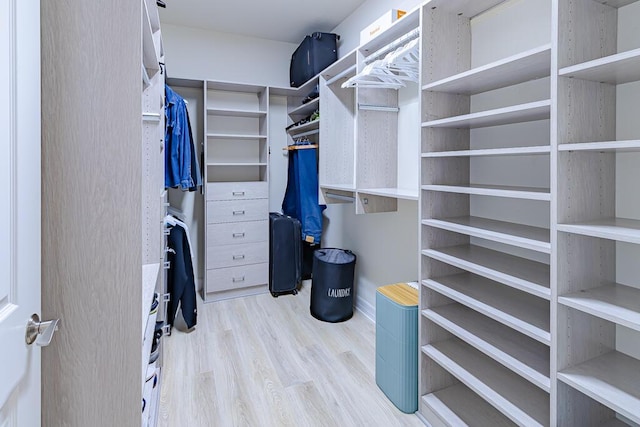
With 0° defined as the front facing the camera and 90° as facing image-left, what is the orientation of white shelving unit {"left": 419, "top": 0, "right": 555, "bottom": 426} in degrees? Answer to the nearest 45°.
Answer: approximately 45°

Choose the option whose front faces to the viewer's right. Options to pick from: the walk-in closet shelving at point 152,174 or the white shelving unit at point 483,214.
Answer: the walk-in closet shelving

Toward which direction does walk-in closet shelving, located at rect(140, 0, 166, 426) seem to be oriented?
to the viewer's right

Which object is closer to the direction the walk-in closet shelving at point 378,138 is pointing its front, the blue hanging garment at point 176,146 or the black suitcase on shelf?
the blue hanging garment

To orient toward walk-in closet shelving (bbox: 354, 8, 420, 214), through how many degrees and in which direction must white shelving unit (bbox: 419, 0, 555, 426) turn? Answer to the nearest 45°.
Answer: approximately 90° to its right

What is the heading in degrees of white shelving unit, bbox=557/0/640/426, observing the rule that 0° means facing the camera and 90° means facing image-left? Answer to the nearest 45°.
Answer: approximately 45°

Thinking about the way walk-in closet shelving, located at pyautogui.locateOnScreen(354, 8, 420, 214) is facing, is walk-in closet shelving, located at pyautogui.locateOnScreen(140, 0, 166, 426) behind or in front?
in front

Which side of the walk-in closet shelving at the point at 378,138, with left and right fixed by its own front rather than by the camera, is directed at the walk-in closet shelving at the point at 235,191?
right

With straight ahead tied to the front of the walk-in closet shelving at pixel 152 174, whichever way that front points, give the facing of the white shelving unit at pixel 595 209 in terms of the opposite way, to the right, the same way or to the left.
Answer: the opposite way

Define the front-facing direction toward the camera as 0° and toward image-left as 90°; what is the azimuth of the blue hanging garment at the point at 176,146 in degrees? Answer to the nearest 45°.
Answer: approximately 0°
